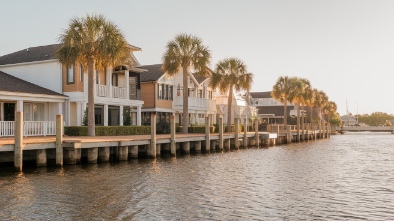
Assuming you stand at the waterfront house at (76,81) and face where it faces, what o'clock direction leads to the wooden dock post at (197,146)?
The wooden dock post is roughly at 11 o'clock from the waterfront house.

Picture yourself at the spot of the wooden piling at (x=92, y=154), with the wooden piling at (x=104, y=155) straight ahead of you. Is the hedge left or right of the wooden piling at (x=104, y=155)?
left

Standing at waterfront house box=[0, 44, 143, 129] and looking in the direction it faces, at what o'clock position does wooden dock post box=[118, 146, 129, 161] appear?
The wooden dock post is roughly at 1 o'clock from the waterfront house.

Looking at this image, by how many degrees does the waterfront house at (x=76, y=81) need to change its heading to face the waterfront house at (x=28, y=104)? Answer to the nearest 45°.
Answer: approximately 90° to its right

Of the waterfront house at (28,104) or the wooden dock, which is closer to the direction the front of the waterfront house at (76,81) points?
the wooden dock

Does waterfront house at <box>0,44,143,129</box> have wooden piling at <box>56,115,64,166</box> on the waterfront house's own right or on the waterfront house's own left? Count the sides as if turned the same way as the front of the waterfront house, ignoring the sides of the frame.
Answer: on the waterfront house's own right

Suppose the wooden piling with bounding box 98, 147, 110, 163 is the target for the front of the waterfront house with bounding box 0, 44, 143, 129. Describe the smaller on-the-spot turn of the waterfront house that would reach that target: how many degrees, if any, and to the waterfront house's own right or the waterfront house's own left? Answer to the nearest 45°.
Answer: approximately 45° to the waterfront house's own right

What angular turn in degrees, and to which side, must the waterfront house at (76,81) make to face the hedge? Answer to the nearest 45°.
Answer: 0° — it already faces it

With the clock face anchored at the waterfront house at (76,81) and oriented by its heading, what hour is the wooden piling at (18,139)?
The wooden piling is roughly at 2 o'clock from the waterfront house.

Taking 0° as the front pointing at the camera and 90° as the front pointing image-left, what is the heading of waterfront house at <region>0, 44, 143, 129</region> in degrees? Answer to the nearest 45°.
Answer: approximately 315°
